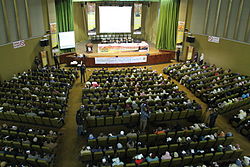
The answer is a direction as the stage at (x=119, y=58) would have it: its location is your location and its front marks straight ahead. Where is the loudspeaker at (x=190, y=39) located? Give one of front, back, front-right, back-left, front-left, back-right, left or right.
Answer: left

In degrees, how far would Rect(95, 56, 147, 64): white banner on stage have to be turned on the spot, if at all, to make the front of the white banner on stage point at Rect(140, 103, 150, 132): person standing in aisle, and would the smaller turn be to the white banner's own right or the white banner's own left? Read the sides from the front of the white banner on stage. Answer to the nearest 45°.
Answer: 0° — it already faces them

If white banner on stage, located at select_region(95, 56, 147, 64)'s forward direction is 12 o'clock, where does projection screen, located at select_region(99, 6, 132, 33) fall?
The projection screen is roughly at 6 o'clock from the white banner on stage.

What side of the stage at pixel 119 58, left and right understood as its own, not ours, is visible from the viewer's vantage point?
front

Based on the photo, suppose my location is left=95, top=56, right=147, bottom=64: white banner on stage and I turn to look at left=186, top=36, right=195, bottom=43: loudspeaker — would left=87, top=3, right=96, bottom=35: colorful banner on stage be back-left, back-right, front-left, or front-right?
back-left

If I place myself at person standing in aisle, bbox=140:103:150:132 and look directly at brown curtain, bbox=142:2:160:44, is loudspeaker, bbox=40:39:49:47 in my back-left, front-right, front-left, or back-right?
front-left

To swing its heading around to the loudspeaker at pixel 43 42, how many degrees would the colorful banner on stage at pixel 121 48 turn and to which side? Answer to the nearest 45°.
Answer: approximately 45° to its right

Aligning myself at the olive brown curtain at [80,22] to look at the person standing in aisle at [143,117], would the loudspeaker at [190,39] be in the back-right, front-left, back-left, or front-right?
front-left

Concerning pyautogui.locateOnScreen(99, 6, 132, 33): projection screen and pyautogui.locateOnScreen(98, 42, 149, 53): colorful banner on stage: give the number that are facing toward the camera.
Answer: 2

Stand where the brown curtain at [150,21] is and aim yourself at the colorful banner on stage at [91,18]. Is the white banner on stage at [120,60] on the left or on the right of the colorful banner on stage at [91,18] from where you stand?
left

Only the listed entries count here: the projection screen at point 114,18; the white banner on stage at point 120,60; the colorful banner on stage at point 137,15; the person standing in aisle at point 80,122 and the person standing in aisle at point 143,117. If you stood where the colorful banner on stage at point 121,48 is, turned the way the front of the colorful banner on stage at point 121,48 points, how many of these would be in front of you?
3

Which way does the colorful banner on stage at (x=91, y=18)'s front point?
toward the camera

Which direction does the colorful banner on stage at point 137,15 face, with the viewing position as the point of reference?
facing the viewer
